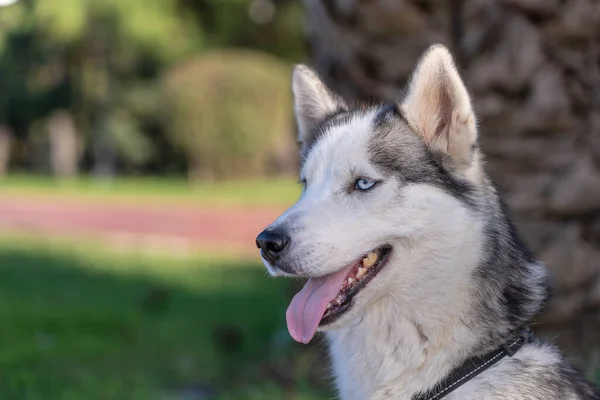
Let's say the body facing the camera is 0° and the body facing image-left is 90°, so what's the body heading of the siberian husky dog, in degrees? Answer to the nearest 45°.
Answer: approximately 45°

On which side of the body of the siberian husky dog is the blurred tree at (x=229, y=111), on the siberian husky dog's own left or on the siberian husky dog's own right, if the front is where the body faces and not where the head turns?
on the siberian husky dog's own right
